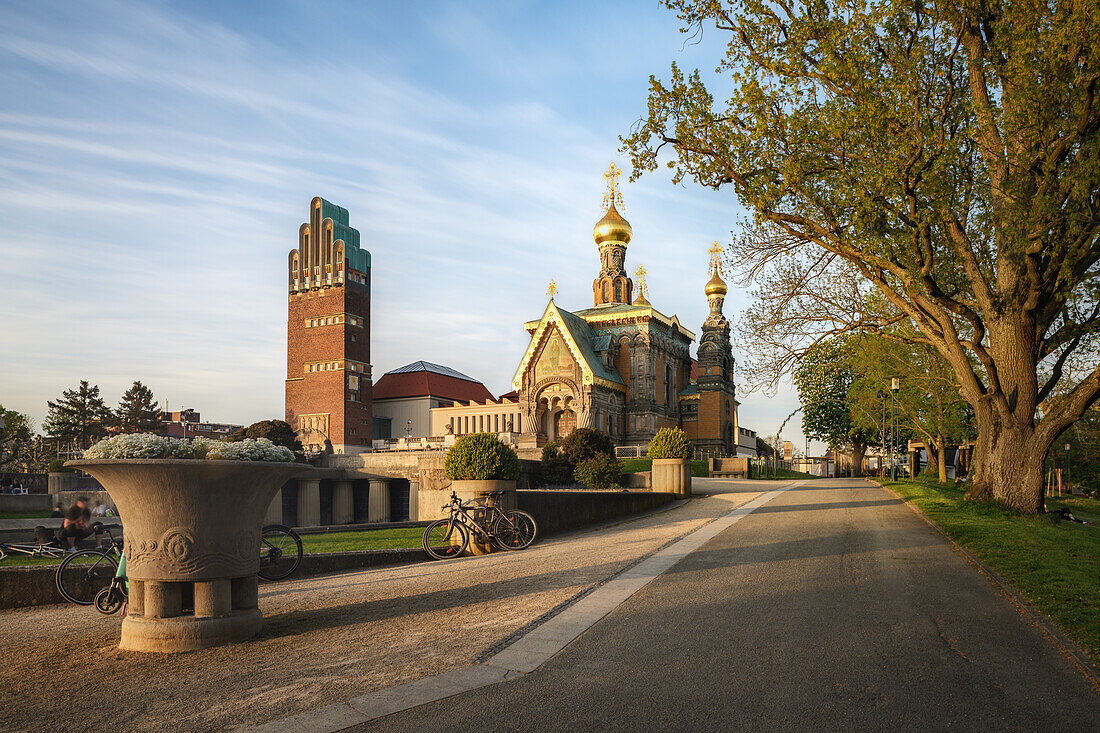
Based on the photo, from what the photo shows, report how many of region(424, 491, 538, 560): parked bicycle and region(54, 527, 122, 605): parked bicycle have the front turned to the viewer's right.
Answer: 1
